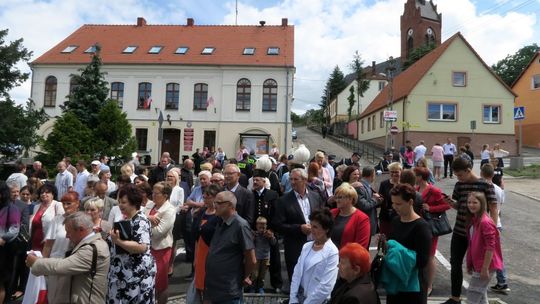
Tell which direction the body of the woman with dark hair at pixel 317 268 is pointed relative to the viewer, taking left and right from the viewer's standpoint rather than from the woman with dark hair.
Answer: facing the viewer and to the left of the viewer

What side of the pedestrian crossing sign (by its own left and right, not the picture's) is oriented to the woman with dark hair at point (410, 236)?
front

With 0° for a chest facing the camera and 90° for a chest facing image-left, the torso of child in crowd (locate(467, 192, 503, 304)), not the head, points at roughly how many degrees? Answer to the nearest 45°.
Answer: approximately 45°

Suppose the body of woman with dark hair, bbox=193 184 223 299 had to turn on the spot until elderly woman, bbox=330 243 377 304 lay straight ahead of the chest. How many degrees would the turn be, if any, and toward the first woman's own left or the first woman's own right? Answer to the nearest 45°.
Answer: approximately 90° to the first woman's own left

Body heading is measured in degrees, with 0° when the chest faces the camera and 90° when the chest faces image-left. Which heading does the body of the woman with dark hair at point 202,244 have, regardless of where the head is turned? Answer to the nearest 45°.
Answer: approximately 45°

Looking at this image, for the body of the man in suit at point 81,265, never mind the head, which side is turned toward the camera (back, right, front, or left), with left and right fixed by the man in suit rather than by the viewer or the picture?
left

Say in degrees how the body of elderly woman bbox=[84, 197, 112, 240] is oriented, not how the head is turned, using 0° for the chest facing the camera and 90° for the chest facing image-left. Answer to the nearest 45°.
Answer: approximately 45°

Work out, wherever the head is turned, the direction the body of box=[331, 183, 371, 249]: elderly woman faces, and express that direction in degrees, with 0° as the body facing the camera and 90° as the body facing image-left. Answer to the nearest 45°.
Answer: approximately 45°

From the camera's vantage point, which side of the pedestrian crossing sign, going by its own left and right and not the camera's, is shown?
front

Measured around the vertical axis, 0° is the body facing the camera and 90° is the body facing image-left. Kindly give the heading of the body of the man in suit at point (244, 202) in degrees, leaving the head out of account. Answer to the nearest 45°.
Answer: approximately 45°

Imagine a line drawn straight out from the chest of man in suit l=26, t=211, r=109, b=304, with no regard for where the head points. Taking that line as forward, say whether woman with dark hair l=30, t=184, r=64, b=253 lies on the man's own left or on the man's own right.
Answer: on the man's own right

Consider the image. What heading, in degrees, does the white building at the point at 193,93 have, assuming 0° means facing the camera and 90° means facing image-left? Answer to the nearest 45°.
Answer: approximately 0°
